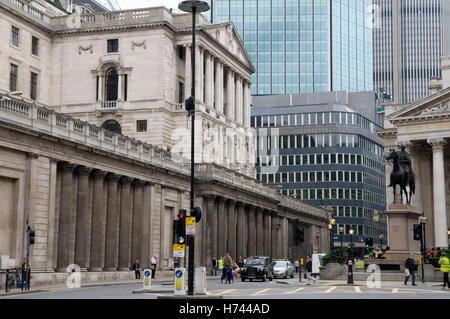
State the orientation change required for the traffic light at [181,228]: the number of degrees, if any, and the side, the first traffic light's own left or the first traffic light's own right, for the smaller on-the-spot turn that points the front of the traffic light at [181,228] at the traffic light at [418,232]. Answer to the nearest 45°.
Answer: approximately 135° to the first traffic light's own left

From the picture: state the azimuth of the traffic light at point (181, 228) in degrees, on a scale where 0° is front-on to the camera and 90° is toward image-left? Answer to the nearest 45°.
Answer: approximately 0°
